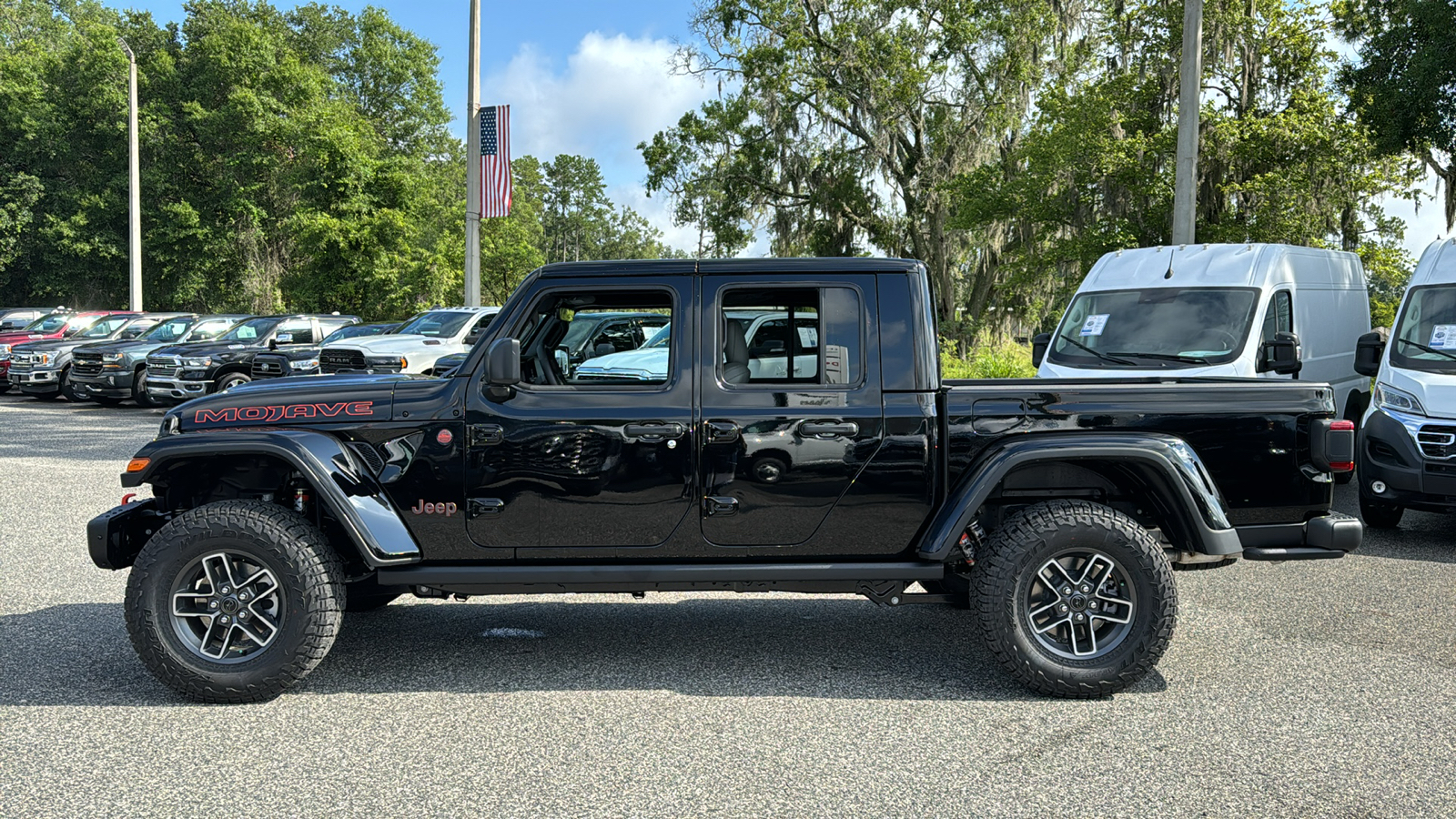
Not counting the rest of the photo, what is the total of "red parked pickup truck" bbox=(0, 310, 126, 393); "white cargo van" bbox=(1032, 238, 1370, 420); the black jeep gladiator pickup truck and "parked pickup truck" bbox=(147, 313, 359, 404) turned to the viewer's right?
0

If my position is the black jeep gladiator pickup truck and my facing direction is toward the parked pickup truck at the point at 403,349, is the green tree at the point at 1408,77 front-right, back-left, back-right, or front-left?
front-right

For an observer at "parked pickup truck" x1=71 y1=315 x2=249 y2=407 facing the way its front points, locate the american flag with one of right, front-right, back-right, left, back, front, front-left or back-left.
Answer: left

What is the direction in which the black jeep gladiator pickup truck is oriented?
to the viewer's left

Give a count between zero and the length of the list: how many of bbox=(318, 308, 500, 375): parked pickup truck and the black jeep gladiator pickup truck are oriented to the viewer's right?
0

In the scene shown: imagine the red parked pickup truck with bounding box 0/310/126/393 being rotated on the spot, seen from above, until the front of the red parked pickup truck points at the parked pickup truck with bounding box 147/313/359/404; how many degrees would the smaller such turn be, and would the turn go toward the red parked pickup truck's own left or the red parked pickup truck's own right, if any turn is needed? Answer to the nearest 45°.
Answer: approximately 45° to the red parked pickup truck's own left

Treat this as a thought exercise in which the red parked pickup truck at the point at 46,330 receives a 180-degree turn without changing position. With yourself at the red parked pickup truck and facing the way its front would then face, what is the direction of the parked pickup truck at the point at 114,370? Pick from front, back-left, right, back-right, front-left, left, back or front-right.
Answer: back-right

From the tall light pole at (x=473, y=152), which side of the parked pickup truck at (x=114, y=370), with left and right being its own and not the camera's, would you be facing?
left

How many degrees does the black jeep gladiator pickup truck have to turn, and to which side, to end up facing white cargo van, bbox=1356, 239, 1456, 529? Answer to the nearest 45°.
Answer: approximately 135° to its right

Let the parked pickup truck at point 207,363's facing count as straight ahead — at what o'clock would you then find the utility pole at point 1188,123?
The utility pole is roughly at 9 o'clock from the parked pickup truck.

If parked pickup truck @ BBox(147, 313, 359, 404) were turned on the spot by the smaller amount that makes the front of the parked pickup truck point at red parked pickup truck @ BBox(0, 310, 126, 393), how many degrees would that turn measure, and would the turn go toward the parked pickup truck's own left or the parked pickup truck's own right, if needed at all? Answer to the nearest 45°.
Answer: approximately 135° to the parked pickup truck's own right

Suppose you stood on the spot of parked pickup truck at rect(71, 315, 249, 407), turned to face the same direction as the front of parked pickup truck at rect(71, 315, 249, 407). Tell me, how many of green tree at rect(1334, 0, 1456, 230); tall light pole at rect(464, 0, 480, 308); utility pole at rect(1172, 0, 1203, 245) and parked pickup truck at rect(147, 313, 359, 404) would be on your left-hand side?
4

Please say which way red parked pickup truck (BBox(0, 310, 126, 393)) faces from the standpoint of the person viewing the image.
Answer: facing the viewer and to the left of the viewer

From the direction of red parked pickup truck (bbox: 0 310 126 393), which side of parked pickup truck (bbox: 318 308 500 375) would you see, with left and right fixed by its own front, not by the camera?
right

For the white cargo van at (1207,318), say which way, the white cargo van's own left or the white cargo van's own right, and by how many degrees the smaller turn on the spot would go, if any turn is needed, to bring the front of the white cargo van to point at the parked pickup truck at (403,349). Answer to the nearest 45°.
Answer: approximately 45° to the white cargo van's own right

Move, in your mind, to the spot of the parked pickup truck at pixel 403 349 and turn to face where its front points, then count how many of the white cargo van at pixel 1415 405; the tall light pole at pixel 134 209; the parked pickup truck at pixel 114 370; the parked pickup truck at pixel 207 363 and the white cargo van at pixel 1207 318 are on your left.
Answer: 2

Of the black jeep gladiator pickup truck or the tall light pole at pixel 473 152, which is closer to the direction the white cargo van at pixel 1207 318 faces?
the black jeep gladiator pickup truck

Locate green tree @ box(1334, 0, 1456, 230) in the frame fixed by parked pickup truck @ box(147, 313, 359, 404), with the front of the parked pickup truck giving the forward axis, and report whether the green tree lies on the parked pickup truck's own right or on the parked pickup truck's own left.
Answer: on the parked pickup truck's own left

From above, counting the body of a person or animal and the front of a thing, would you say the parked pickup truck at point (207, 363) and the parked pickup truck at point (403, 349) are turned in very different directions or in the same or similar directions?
same or similar directions

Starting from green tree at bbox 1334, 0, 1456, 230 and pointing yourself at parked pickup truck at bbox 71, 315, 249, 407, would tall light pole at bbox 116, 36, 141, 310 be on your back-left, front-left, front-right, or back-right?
front-right

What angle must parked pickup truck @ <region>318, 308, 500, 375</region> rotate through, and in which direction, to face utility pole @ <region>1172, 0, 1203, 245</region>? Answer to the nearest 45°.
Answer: approximately 90° to its left

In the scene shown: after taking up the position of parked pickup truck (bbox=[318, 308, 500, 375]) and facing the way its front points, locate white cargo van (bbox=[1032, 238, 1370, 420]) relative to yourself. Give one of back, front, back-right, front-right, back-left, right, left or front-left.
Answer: left

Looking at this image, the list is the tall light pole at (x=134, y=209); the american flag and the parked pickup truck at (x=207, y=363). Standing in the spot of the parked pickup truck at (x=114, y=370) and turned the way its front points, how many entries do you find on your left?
2
